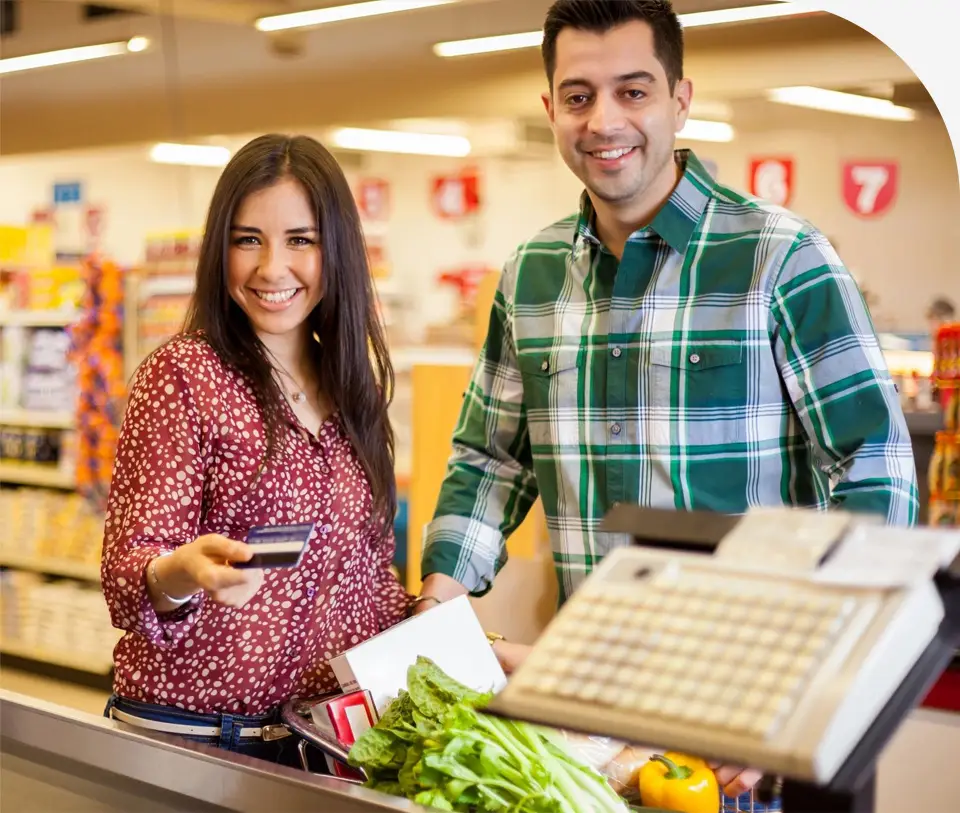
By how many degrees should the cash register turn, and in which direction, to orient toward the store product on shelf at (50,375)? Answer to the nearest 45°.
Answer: approximately 90° to its right

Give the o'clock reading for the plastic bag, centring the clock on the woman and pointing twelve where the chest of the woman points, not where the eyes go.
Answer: The plastic bag is roughly at 11 o'clock from the woman.

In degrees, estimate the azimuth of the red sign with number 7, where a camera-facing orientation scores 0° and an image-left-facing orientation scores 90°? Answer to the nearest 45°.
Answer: approximately 0°

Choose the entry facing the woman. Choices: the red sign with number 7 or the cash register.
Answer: the red sign with number 7

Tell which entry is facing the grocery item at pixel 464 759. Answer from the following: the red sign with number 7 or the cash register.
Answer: the red sign with number 7
